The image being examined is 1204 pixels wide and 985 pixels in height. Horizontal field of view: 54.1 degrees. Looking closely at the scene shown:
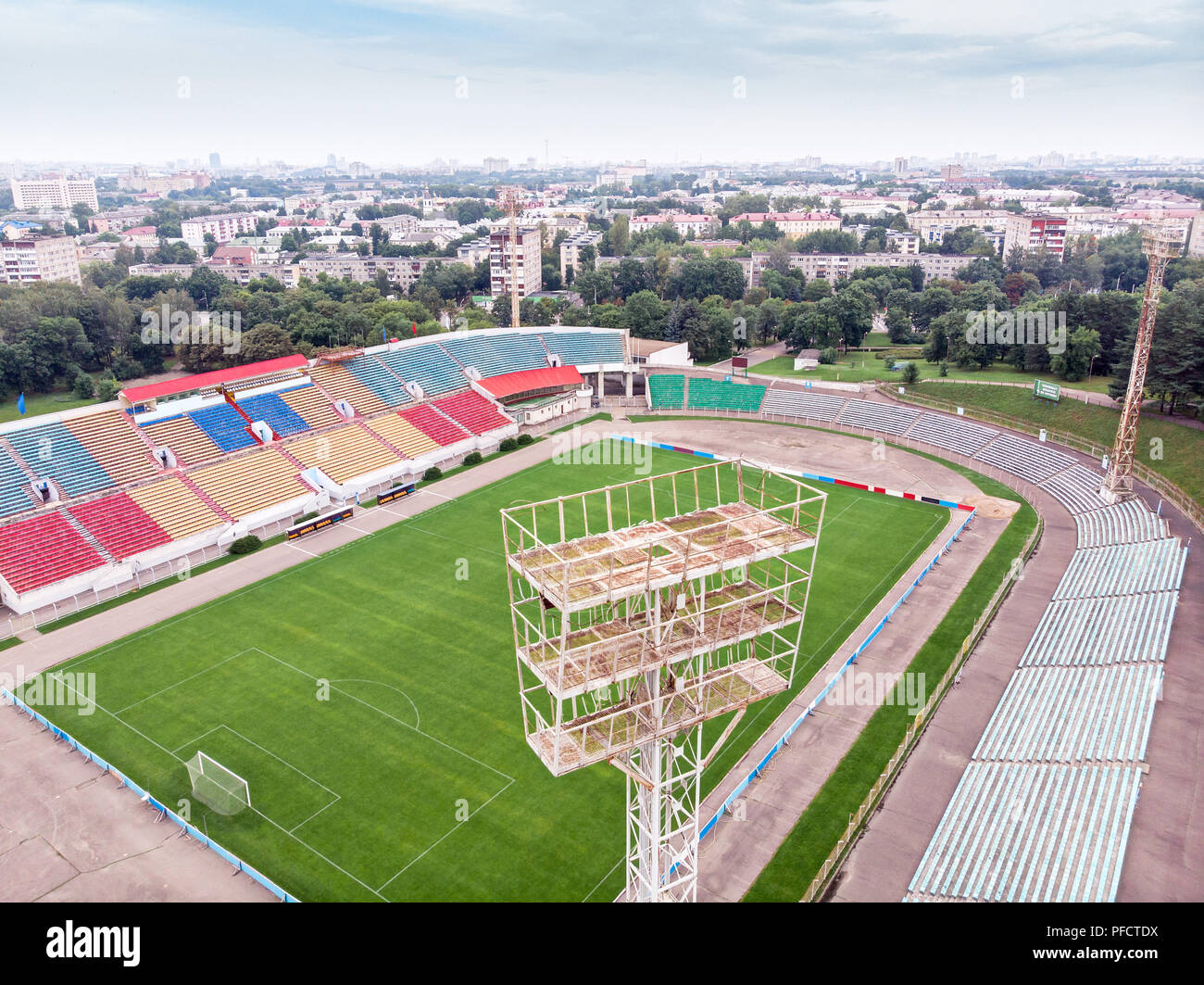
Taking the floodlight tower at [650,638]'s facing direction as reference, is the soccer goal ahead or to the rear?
ahead

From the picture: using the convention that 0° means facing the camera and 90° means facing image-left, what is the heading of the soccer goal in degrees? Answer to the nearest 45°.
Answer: approximately 225°

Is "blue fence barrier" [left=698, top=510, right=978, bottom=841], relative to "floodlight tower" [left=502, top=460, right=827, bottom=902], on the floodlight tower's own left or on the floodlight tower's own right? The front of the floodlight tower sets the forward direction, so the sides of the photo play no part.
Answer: on the floodlight tower's own right

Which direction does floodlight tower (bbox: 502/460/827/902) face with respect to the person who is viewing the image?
facing away from the viewer and to the left of the viewer

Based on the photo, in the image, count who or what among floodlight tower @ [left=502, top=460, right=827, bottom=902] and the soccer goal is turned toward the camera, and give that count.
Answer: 0

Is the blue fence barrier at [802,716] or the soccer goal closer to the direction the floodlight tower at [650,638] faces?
the soccer goal

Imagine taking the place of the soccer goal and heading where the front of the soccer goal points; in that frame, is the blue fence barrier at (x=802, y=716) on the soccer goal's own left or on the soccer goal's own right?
on the soccer goal's own right

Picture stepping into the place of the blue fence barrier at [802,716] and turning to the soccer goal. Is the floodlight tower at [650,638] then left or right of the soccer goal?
left
